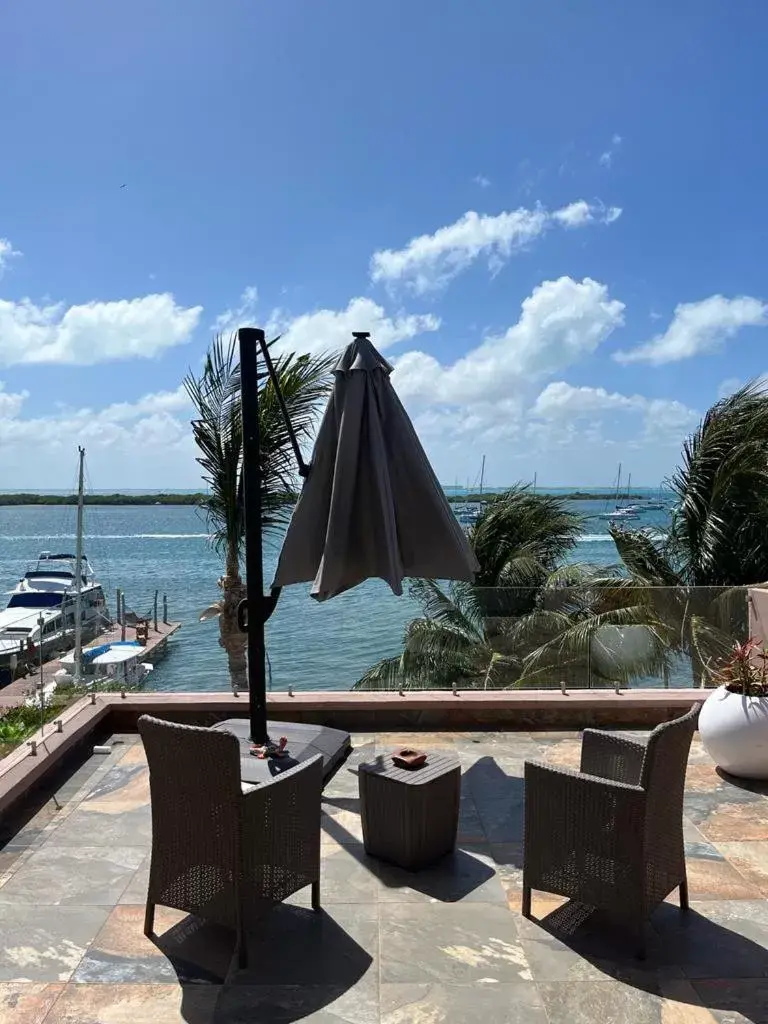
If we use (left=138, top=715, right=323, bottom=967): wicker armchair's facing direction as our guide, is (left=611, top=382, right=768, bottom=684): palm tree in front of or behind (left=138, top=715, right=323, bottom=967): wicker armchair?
in front

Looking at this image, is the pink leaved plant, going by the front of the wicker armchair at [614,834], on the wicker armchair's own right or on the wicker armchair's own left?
on the wicker armchair's own right

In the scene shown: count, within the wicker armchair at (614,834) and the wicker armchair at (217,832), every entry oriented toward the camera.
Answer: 0

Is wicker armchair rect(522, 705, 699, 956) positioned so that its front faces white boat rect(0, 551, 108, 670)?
yes

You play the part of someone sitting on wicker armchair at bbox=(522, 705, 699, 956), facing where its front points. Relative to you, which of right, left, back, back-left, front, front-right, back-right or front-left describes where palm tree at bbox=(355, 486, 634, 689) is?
front-right

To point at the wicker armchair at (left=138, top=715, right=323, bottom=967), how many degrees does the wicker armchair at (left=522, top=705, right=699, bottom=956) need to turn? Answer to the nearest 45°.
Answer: approximately 45° to its left

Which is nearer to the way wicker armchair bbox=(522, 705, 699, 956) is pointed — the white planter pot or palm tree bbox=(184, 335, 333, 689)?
the palm tree

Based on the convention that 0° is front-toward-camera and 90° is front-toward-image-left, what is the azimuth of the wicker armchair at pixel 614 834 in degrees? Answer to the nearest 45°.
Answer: approximately 135°

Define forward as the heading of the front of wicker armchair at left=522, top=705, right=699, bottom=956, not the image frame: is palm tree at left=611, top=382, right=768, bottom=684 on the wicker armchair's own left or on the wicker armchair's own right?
on the wicker armchair's own right

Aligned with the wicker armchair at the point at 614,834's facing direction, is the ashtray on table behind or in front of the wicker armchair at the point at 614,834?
in front

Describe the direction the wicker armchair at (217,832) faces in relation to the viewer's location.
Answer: facing away from the viewer and to the right of the viewer

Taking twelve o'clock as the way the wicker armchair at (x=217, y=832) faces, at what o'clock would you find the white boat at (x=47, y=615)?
The white boat is roughly at 10 o'clock from the wicker armchair.
